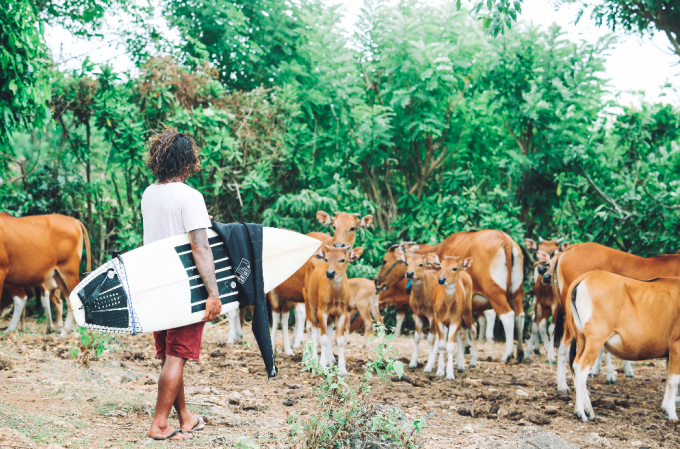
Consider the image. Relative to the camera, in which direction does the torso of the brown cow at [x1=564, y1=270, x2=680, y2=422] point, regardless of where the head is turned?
to the viewer's right

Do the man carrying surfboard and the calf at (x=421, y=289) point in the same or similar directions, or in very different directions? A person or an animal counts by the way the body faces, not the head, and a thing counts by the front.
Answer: very different directions

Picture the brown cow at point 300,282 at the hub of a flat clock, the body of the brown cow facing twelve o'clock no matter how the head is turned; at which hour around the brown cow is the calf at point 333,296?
The calf is roughly at 1 o'clock from the brown cow.

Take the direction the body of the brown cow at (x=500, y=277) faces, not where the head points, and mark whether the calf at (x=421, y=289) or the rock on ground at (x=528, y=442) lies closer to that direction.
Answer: the calf

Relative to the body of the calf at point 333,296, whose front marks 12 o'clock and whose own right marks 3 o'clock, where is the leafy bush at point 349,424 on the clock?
The leafy bush is roughly at 12 o'clock from the calf.

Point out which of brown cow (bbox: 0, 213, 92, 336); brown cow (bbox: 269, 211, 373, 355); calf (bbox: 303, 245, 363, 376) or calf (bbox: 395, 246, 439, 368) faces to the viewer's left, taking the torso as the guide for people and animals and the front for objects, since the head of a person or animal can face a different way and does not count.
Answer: brown cow (bbox: 0, 213, 92, 336)

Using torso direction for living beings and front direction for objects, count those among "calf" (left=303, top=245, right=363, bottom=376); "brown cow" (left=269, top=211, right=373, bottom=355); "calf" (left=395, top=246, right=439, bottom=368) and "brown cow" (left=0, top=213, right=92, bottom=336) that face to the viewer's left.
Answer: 1

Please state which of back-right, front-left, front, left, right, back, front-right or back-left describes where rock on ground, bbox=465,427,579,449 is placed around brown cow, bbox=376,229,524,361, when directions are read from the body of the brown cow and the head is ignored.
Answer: back-left

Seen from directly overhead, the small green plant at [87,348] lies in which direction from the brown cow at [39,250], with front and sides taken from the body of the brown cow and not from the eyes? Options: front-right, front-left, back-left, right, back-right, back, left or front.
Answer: left

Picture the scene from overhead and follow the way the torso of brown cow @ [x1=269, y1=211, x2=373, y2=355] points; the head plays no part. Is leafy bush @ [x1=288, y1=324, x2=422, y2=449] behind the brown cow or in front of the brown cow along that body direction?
in front

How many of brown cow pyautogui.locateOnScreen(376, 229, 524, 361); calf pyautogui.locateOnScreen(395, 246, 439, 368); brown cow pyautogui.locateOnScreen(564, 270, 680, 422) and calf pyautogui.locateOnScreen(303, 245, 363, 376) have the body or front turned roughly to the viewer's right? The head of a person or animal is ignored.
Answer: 1

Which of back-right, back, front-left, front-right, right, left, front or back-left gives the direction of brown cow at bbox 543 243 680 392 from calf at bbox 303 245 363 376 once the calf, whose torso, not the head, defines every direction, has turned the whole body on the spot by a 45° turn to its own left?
front-left
